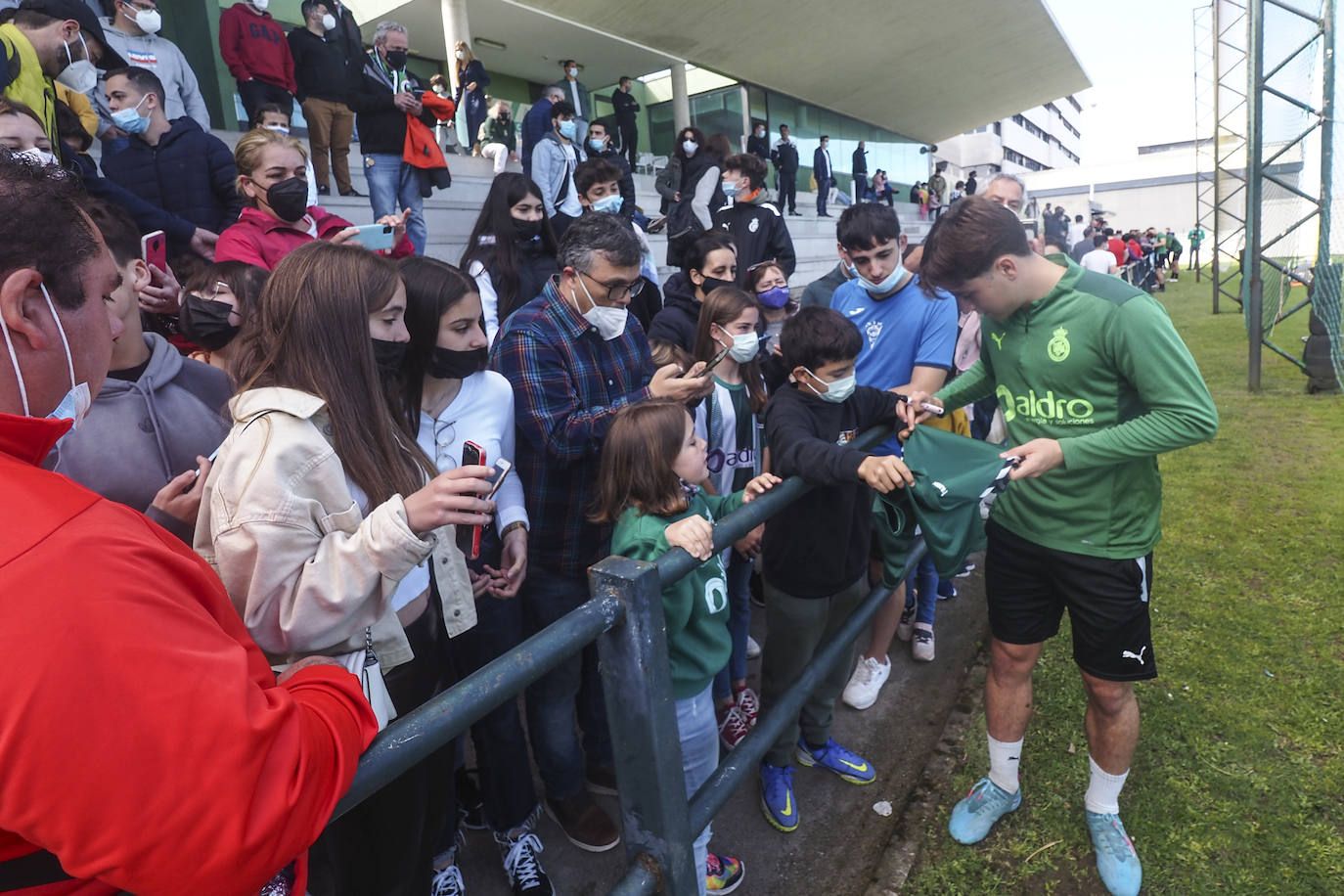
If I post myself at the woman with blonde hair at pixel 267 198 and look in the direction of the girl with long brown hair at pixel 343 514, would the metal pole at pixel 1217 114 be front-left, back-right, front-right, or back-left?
back-left

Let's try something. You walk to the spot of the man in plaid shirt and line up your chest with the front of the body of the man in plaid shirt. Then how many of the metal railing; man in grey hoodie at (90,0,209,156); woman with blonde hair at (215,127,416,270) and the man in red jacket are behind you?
2

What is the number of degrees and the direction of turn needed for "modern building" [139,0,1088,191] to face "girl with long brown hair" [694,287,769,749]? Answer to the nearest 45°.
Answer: approximately 45° to its right

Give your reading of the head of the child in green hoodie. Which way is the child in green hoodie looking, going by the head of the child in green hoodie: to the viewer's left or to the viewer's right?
to the viewer's right

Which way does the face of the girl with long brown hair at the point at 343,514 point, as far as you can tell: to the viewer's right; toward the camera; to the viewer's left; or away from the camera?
to the viewer's right

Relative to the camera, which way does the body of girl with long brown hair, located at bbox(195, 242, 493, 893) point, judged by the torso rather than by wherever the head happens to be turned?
to the viewer's right

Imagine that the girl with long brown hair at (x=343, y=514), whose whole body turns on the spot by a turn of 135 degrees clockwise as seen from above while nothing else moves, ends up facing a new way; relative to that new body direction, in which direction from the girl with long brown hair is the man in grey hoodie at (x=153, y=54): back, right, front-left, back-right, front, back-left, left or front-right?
back-right

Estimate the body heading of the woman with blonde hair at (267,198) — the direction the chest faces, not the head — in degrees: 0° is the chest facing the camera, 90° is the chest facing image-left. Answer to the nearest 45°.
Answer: approximately 315°

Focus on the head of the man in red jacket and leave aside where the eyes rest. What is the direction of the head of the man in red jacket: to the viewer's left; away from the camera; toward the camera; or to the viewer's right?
to the viewer's right

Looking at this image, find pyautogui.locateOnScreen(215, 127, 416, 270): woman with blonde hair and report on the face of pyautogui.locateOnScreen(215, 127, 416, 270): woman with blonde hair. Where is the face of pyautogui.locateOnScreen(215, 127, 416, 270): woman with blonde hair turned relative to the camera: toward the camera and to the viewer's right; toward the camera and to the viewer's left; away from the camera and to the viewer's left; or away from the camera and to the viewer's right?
toward the camera and to the viewer's right

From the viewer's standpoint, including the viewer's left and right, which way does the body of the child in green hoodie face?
facing to the right of the viewer

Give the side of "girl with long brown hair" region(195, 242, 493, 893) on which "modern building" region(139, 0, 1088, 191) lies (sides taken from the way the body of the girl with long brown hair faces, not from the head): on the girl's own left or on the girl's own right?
on the girl's own left
